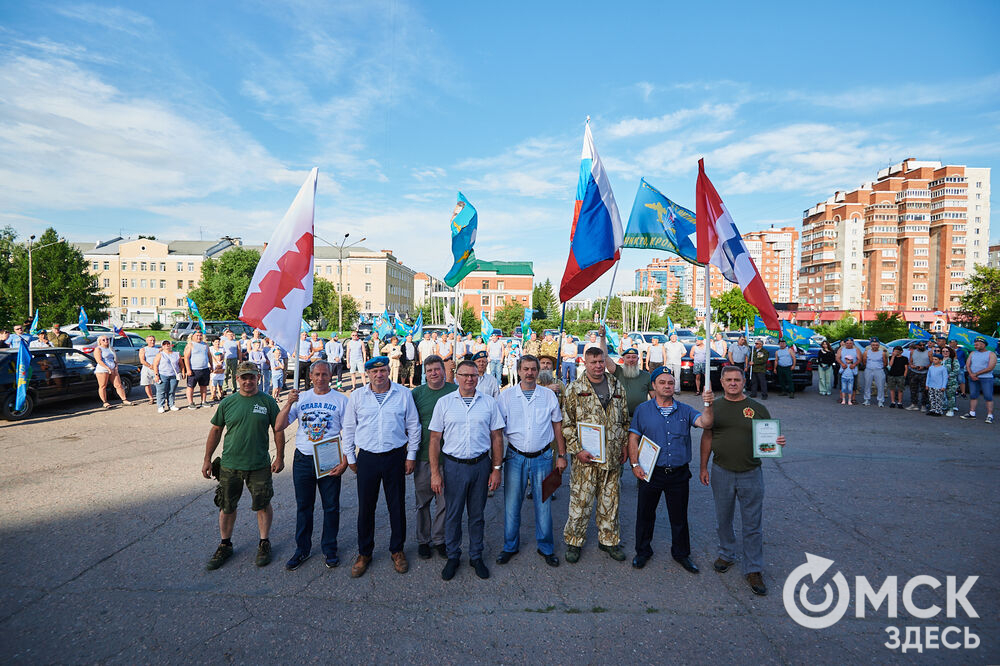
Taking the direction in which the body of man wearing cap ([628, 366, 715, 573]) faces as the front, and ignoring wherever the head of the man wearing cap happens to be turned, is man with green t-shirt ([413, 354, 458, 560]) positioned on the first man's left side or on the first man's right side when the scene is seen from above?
on the first man's right side

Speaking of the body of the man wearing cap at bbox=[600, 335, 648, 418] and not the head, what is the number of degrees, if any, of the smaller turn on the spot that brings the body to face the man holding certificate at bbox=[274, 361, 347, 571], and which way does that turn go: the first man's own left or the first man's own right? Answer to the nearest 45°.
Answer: approximately 45° to the first man's own right

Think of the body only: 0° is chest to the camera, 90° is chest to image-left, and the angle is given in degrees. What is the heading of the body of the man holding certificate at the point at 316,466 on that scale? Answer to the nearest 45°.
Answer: approximately 0°

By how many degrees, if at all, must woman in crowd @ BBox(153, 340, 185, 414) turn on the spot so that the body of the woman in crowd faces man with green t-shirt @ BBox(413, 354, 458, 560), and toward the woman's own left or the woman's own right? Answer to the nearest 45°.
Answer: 0° — they already face them

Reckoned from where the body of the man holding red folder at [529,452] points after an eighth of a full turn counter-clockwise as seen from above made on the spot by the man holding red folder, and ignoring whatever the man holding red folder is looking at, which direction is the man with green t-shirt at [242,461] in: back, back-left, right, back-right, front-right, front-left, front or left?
back-right

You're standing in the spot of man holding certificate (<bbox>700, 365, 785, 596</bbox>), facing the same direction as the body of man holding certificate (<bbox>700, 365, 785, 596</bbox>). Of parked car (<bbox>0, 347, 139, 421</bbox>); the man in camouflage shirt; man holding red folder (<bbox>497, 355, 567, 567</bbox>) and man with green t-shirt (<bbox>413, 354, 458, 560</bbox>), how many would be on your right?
4

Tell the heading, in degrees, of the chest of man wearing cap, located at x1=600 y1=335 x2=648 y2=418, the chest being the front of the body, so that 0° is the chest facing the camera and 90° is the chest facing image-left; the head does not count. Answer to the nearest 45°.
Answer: approximately 0°
